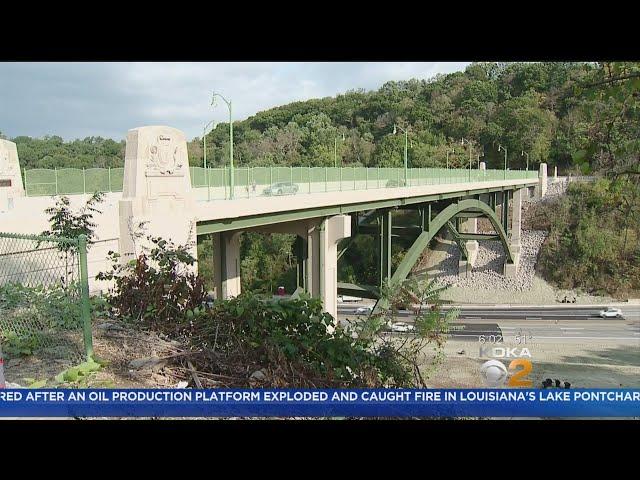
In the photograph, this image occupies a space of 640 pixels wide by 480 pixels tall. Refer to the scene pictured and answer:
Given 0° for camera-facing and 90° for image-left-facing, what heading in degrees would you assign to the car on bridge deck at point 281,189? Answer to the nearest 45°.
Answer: approximately 45°

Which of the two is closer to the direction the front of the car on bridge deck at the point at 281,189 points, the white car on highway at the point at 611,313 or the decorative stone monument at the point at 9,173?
the decorative stone monument

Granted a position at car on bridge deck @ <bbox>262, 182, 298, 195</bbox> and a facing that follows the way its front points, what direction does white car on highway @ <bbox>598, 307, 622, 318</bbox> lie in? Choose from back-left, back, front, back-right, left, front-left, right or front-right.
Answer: back

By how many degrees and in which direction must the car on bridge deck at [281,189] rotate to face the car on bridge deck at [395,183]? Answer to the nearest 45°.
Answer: approximately 180°

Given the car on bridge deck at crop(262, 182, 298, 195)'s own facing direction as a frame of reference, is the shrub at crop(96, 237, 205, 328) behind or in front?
in front

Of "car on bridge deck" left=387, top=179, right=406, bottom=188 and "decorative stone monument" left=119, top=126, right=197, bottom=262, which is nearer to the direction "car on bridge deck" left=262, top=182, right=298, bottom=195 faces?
the decorative stone monument

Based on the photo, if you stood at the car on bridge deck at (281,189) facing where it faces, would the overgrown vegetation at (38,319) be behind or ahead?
ahead

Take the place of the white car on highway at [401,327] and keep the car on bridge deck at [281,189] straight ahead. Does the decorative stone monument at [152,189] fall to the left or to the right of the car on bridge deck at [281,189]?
left

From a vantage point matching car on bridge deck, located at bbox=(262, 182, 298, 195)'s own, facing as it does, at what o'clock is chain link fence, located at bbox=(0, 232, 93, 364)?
The chain link fence is roughly at 11 o'clock from the car on bridge deck.

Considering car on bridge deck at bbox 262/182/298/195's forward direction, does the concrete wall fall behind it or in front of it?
in front
